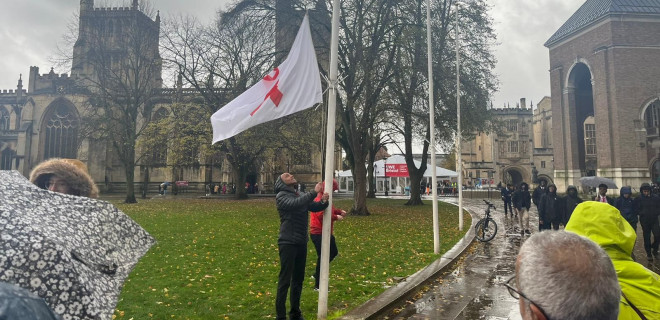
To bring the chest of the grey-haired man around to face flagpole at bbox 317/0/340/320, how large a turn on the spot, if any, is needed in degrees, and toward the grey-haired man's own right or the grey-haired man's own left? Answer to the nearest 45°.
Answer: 0° — they already face it

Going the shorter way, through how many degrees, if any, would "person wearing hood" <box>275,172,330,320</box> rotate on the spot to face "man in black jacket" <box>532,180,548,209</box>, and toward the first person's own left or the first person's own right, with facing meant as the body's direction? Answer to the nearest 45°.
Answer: approximately 45° to the first person's own left

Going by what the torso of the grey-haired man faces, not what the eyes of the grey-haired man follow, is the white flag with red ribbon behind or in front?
in front

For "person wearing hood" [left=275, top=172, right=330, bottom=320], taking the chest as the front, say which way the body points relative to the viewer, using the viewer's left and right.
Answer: facing to the right of the viewer

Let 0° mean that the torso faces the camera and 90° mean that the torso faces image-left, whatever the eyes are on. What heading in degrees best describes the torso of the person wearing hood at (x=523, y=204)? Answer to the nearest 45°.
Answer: approximately 0°

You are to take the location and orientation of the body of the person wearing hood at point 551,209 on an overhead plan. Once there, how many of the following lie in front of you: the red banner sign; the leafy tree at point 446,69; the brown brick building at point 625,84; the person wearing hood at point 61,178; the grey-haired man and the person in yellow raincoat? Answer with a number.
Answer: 3

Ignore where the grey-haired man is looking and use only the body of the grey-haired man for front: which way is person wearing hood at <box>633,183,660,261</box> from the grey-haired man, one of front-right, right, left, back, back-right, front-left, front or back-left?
front-right

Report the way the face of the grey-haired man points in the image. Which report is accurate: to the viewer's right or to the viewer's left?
to the viewer's left

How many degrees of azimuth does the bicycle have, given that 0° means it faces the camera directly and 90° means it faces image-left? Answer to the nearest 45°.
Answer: approximately 45°

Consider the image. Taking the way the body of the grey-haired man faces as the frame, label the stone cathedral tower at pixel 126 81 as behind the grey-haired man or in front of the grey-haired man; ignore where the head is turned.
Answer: in front

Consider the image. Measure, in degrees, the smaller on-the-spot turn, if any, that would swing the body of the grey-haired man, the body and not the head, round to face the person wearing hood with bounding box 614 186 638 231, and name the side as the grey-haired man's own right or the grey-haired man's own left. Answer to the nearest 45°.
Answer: approximately 45° to the grey-haired man's own right
